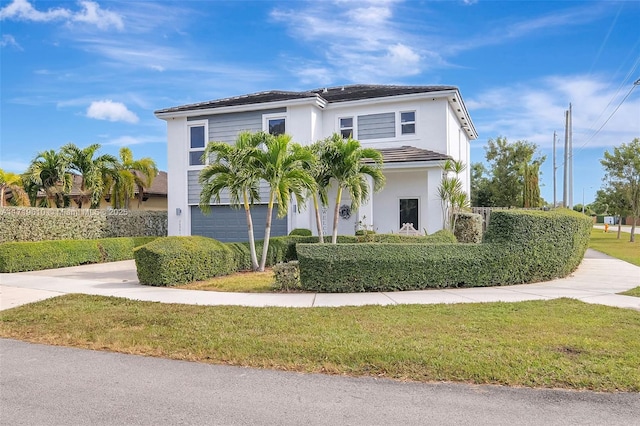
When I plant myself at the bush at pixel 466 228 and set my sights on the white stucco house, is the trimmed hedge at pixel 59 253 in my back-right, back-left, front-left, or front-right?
front-left

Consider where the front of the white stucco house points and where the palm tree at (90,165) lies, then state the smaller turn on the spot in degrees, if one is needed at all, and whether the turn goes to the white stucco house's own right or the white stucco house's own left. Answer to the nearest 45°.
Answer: approximately 90° to the white stucco house's own right

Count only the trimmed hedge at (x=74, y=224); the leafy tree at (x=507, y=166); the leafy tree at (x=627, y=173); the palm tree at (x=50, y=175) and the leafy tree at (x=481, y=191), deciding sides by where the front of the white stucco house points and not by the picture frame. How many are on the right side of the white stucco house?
2

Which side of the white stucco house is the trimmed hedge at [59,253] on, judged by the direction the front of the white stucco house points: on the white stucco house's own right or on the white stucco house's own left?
on the white stucco house's own right

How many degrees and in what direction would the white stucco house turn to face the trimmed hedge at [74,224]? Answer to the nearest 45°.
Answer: approximately 90° to its right

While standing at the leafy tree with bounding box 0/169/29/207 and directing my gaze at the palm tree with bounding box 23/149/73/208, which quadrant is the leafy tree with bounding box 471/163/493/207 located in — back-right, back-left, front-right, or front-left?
front-left

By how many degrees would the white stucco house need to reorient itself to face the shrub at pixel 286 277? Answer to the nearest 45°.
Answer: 0° — it already faces it

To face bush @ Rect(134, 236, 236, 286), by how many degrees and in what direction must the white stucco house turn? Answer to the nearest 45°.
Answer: approximately 45° to its right

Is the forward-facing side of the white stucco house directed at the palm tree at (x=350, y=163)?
yes

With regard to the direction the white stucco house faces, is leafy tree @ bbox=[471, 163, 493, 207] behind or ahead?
behind

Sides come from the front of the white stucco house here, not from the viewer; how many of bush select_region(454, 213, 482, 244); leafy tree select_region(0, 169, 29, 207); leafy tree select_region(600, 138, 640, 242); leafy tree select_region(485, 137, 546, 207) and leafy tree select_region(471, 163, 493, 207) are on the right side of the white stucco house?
1

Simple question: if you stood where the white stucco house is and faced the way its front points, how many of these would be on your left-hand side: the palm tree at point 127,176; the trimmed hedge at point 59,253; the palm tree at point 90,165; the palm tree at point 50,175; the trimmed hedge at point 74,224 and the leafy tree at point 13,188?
0

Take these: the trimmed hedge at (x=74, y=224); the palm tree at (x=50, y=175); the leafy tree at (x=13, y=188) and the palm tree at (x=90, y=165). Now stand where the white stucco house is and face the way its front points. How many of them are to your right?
4

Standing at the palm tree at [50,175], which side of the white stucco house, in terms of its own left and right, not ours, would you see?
right

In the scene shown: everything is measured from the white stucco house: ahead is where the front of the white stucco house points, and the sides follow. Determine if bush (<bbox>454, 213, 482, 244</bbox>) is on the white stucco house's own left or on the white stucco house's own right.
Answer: on the white stucco house's own left

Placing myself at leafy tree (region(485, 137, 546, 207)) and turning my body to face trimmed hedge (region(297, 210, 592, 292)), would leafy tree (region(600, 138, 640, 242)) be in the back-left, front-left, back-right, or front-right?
front-left

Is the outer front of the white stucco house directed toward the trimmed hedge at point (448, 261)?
yes

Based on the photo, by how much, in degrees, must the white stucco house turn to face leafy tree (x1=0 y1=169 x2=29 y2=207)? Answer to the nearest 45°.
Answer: approximately 90° to its right

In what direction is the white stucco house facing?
toward the camera

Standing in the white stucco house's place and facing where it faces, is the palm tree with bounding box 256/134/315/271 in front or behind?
in front

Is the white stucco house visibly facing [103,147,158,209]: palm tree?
no
